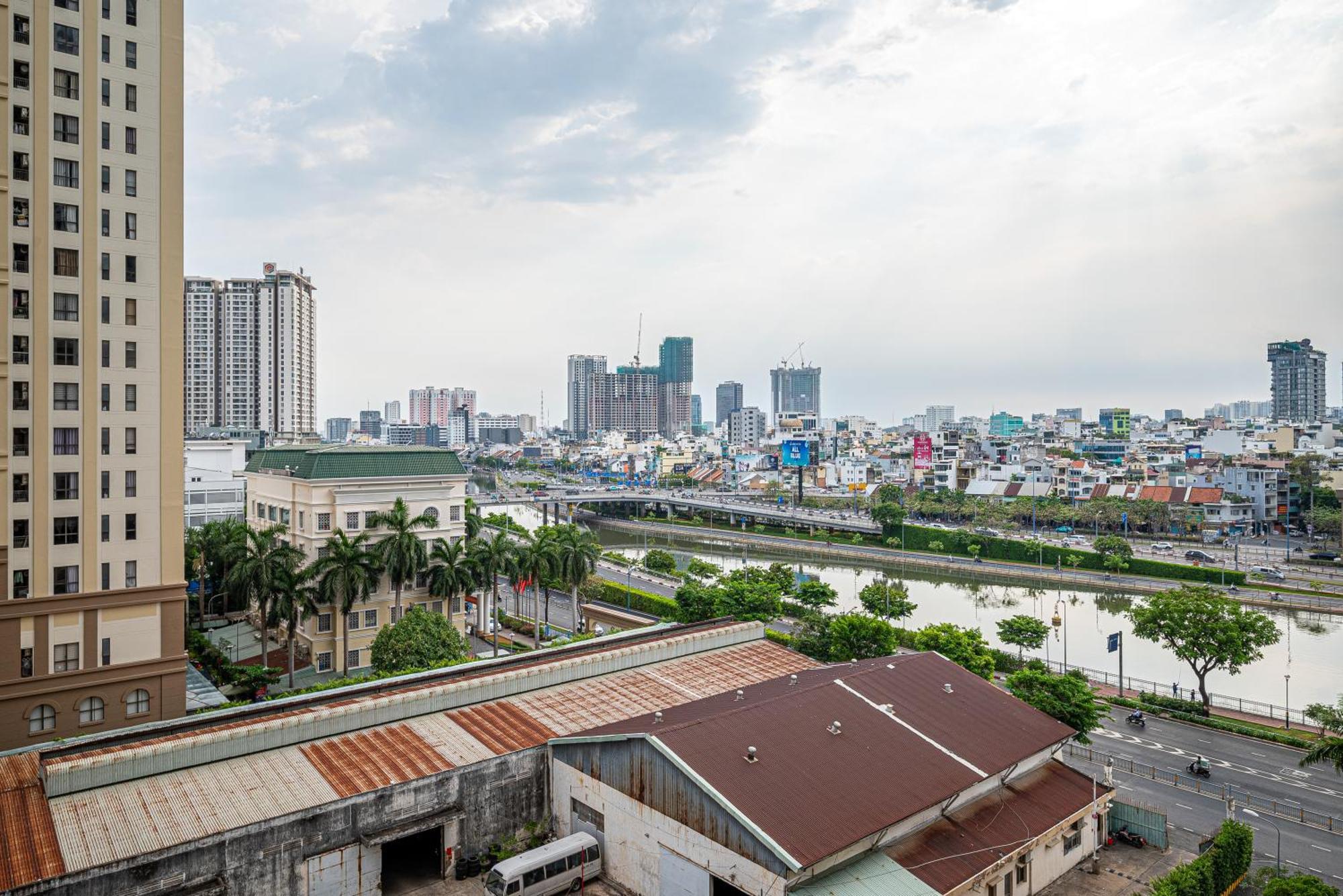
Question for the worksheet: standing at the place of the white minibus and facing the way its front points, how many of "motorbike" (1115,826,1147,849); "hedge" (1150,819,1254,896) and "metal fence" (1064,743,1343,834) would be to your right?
0

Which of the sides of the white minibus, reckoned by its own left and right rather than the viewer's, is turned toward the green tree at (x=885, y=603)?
back

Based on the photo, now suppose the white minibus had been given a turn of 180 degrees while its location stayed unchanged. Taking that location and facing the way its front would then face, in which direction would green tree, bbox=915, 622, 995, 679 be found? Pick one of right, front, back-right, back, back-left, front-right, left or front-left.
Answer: front

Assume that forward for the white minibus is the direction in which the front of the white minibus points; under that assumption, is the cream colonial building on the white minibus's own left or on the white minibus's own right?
on the white minibus's own right

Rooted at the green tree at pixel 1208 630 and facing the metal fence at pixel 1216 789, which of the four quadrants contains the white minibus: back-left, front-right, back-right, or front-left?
front-right

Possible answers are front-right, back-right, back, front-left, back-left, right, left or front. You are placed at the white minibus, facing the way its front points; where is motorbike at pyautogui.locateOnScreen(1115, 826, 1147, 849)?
back-left

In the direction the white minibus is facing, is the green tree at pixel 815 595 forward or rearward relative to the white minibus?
rearward

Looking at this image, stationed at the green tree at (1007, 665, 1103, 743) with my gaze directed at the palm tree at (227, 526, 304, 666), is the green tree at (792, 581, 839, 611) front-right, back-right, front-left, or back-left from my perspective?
front-right

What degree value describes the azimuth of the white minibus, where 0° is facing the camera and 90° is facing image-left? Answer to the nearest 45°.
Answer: approximately 45°
